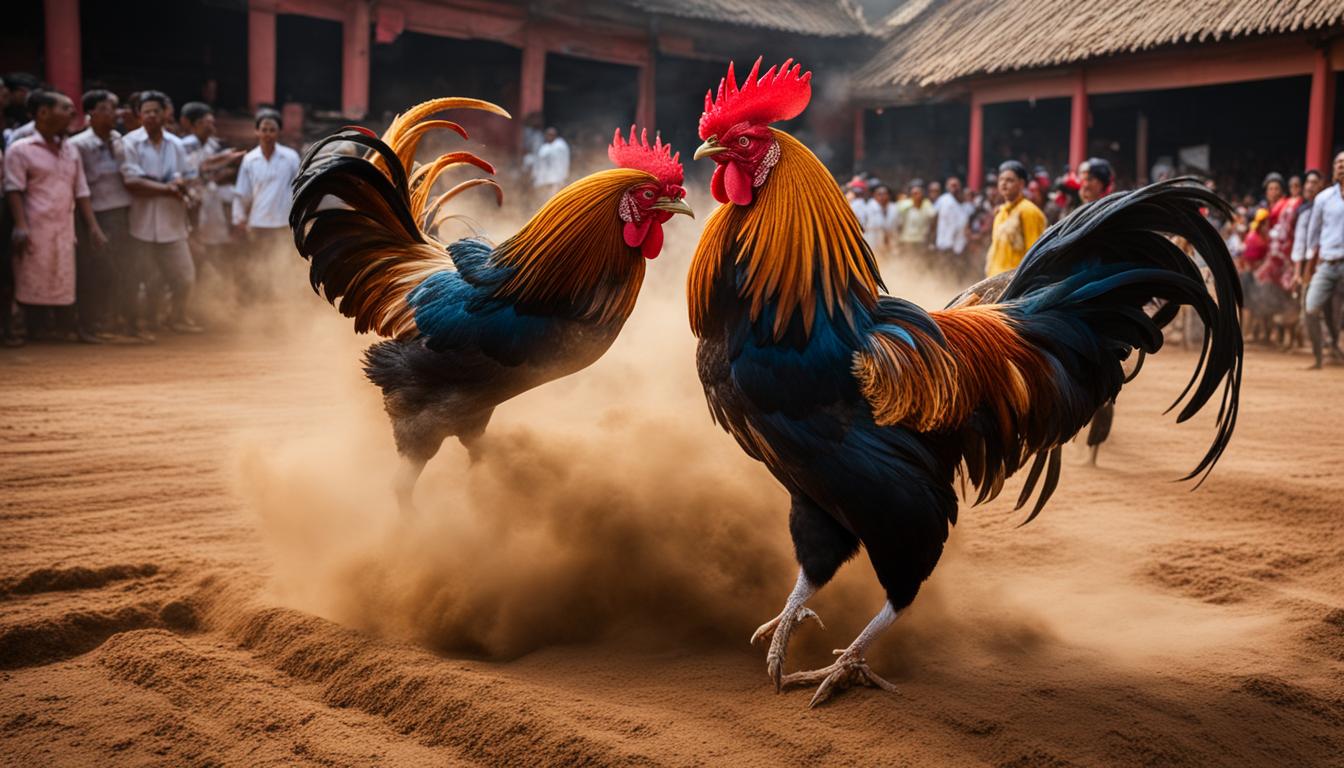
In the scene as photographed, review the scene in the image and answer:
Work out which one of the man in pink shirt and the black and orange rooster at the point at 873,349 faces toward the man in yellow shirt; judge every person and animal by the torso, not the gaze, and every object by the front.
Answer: the man in pink shirt

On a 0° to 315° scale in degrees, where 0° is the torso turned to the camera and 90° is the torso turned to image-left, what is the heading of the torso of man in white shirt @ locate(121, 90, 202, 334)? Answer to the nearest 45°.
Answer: approximately 0°

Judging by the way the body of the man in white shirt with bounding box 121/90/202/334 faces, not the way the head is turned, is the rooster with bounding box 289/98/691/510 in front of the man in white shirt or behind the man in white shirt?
in front

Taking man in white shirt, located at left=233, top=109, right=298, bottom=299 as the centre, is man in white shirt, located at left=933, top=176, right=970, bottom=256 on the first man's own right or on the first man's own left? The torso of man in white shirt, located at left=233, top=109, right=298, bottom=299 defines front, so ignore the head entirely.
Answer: on the first man's own left

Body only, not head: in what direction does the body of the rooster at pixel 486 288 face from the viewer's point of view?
to the viewer's right

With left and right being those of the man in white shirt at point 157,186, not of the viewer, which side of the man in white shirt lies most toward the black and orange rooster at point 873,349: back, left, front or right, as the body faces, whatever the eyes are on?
front

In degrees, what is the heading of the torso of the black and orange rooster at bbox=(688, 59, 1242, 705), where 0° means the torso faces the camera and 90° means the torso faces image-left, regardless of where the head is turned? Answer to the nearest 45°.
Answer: approximately 90°

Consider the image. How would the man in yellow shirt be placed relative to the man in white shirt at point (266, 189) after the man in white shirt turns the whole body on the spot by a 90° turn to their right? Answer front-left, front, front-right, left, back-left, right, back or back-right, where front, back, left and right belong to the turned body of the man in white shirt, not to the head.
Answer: back-left

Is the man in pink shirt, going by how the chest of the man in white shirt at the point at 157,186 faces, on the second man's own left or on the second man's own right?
on the second man's own right

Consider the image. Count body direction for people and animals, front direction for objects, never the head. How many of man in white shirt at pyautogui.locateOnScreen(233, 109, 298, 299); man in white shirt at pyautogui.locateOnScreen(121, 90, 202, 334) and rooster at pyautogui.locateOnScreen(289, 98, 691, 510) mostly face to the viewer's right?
1

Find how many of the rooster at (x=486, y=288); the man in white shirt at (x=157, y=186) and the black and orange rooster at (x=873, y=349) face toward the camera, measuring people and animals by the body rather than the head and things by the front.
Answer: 1

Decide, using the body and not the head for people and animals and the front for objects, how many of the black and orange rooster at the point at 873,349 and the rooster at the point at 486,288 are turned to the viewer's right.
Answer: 1

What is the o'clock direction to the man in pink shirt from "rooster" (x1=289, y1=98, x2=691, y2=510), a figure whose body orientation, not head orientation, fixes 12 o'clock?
The man in pink shirt is roughly at 8 o'clock from the rooster.
